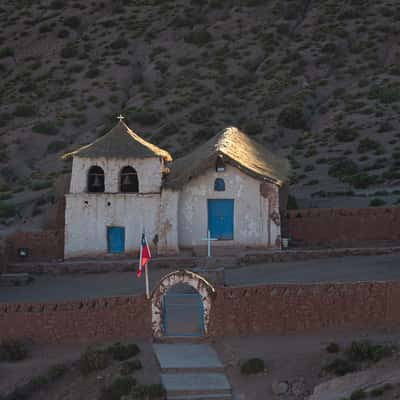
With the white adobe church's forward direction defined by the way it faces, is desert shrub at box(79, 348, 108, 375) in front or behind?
in front

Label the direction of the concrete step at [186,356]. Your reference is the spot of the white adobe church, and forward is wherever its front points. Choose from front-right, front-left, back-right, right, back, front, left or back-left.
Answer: front

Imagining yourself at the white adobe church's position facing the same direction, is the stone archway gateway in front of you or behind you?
in front

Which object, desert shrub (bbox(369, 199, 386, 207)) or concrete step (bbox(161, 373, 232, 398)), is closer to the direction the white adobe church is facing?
the concrete step

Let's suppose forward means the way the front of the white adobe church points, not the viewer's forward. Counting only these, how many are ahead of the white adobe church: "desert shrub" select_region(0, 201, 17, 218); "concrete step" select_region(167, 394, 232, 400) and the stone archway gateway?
2

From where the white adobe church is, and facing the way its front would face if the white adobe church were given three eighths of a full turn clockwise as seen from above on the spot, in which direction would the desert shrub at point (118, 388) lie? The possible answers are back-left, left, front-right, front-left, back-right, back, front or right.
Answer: back-left

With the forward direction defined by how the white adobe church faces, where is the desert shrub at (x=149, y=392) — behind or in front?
in front

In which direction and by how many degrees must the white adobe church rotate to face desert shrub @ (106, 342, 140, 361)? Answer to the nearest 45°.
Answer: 0° — it already faces it

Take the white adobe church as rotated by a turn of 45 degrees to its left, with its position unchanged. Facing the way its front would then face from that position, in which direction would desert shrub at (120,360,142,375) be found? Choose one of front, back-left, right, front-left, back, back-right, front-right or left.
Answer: front-right

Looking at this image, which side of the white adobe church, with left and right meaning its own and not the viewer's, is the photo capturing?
front

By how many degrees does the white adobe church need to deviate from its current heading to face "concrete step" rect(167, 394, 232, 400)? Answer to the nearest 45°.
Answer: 0° — it already faces it
